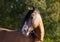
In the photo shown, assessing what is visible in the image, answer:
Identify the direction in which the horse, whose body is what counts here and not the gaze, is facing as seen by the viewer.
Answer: to the viewer's right
